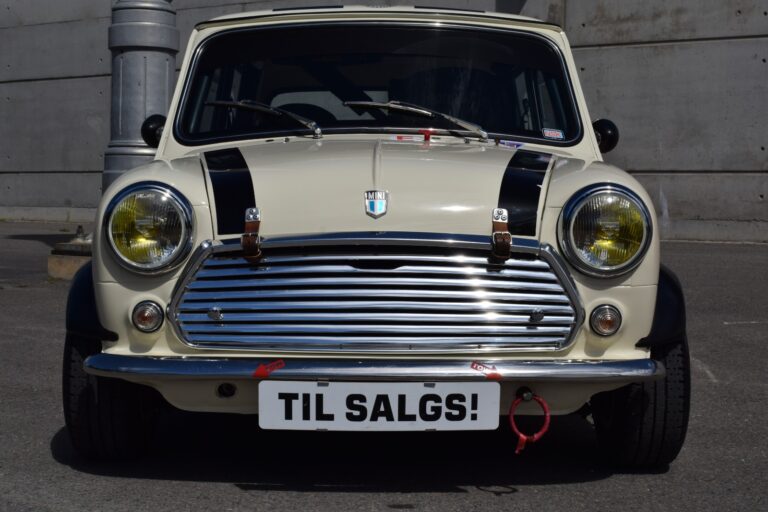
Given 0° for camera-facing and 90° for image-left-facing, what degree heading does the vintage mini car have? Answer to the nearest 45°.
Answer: approximately 0°

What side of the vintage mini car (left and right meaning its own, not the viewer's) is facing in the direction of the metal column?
back
